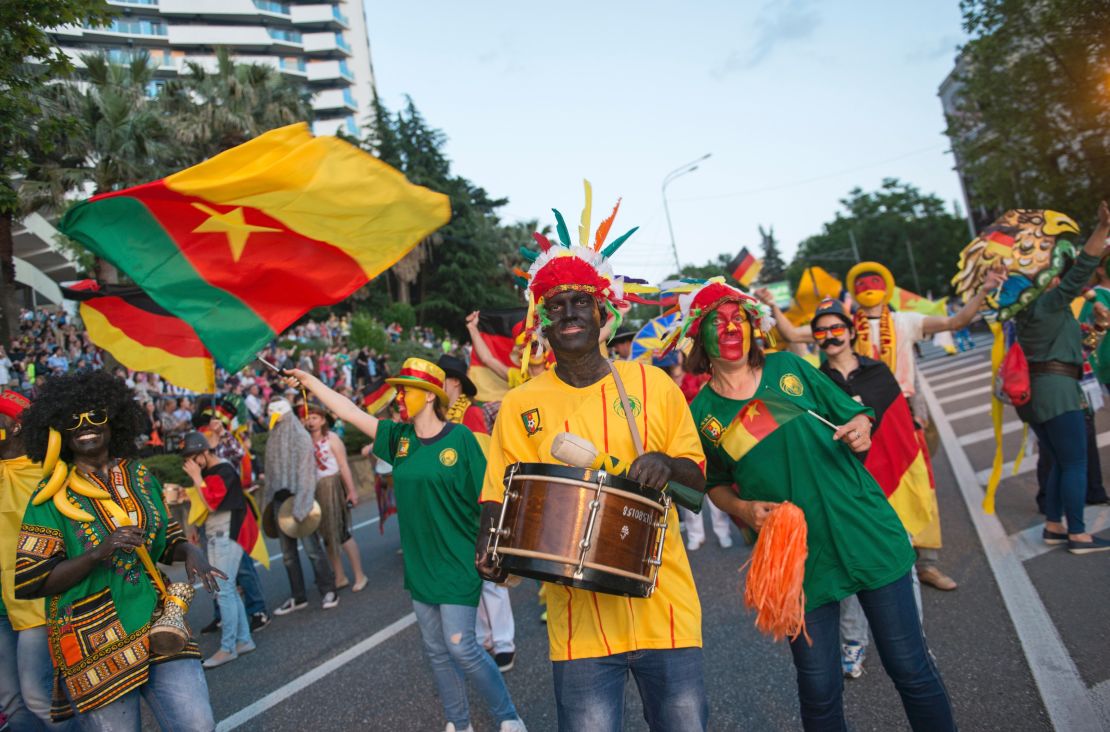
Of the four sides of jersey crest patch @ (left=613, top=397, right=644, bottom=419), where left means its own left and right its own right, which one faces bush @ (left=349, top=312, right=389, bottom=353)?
back

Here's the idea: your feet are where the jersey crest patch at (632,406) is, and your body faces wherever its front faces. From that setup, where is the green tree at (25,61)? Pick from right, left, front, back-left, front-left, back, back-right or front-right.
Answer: back-right

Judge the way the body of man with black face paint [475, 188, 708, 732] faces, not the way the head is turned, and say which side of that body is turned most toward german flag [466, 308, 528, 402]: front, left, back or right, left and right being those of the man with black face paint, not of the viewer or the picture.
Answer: back

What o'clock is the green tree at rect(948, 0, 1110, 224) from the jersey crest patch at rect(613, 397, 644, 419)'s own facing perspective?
The green tree is roughly at 7 o'clock from the jersey crest patch.

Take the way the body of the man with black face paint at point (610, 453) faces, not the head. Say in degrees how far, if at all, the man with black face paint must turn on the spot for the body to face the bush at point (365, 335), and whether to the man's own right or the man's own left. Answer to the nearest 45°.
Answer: approximately 180°

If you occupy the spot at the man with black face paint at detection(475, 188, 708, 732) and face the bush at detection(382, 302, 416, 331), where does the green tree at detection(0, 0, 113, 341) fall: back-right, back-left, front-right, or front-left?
front-left

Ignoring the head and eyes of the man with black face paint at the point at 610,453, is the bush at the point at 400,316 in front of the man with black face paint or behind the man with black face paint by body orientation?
behind

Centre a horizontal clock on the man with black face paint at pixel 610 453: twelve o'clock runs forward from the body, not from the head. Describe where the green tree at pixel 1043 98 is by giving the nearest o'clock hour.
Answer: The green tree is roughly at 7 o'clock from the man with black face paint.

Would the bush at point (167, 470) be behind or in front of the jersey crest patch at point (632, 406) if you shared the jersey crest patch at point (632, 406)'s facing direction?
behind

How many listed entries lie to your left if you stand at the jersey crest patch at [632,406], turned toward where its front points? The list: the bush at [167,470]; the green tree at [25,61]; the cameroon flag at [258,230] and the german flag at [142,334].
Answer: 0

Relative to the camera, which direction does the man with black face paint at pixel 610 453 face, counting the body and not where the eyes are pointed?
toward the camera

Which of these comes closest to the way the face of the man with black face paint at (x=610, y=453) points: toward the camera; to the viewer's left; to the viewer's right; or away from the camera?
toward the camera

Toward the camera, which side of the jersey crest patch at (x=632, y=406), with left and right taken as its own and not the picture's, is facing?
front

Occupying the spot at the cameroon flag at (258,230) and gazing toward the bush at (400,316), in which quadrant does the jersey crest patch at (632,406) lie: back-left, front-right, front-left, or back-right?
back-right

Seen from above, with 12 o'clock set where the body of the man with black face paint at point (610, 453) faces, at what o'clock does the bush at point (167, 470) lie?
The bush is roughly at 5 o'clock from the man with black face paint.
